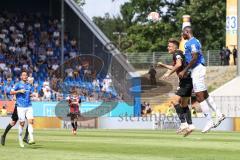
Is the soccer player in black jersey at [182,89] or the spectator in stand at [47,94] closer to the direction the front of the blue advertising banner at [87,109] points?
the soccer player in black jersey

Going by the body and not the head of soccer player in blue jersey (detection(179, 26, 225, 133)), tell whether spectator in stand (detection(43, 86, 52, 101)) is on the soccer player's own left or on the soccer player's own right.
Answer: on the soccer player's own right

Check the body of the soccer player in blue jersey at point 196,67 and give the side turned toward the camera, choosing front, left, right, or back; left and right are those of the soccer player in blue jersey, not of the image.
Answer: left

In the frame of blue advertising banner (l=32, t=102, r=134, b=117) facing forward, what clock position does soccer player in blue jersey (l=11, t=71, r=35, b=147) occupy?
The soccer player in blue jersey is roughly at 12 o'clock from the blue advertising banner.

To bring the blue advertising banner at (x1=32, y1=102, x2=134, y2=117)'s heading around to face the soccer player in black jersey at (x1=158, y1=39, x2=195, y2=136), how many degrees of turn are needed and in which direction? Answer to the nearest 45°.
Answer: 0° — it already faces them

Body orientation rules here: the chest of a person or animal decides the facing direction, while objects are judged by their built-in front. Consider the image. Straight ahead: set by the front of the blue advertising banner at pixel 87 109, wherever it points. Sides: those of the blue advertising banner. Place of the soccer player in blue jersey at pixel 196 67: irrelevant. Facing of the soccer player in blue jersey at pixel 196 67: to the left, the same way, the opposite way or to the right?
to the right

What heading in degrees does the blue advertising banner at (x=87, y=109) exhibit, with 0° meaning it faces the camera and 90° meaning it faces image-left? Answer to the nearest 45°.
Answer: approximately 0°

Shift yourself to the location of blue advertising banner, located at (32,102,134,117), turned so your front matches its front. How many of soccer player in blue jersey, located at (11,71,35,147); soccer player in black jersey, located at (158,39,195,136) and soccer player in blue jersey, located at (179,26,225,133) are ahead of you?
3

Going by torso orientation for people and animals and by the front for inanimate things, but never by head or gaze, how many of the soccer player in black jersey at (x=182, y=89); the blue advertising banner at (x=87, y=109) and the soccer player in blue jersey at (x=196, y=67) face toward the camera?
1
